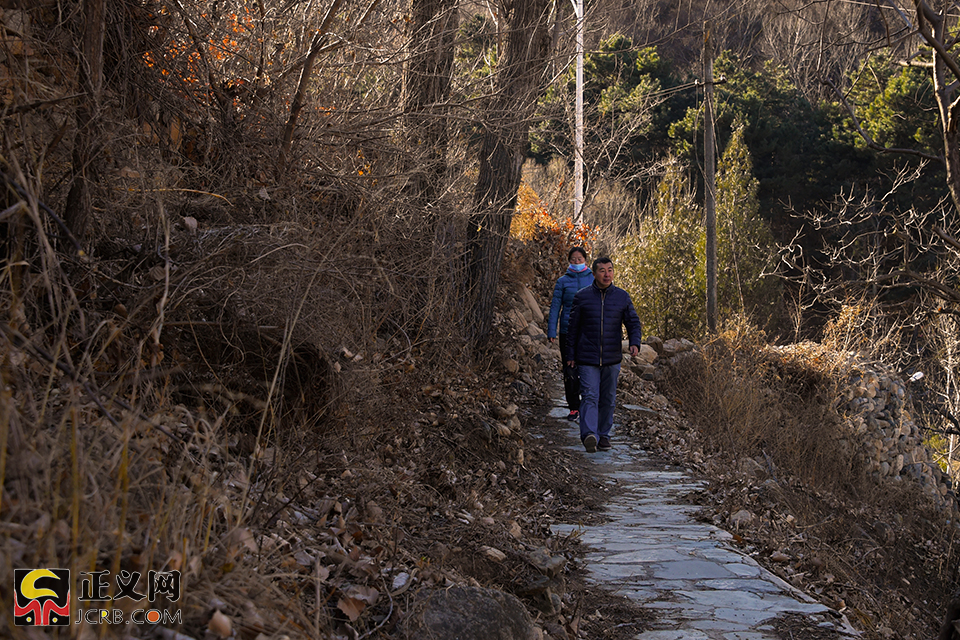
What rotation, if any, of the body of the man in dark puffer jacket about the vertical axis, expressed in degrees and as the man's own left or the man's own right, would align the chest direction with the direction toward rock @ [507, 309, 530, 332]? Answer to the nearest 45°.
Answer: approximately 180°

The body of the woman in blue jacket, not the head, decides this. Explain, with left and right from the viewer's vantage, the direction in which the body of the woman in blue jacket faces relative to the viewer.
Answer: facing the viewer

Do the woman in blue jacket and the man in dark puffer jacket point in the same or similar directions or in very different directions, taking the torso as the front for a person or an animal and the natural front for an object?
same or similar directions

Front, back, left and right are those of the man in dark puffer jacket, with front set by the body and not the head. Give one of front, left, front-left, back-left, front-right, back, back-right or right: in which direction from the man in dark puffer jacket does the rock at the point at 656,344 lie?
back

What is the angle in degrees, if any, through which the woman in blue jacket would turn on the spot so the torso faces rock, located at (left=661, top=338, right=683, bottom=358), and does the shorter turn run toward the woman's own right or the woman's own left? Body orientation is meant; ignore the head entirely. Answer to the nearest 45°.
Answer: approximately 180°

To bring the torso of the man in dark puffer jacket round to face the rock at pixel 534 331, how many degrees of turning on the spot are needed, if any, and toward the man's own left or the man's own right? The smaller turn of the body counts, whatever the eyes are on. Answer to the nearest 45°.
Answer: approximately 180°

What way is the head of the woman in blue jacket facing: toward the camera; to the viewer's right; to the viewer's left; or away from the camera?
toward the camera

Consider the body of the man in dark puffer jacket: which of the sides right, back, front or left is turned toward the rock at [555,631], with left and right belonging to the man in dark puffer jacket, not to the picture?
front

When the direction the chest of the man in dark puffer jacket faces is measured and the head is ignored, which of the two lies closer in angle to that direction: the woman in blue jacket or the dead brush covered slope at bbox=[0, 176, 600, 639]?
the dead brush covered slope

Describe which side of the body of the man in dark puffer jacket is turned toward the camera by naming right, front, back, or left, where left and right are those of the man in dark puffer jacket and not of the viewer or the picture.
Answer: front

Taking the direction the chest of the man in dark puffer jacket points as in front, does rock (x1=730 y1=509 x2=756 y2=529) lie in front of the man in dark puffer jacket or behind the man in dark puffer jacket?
in front

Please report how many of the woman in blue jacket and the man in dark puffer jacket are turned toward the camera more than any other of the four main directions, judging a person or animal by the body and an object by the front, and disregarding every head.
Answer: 2
